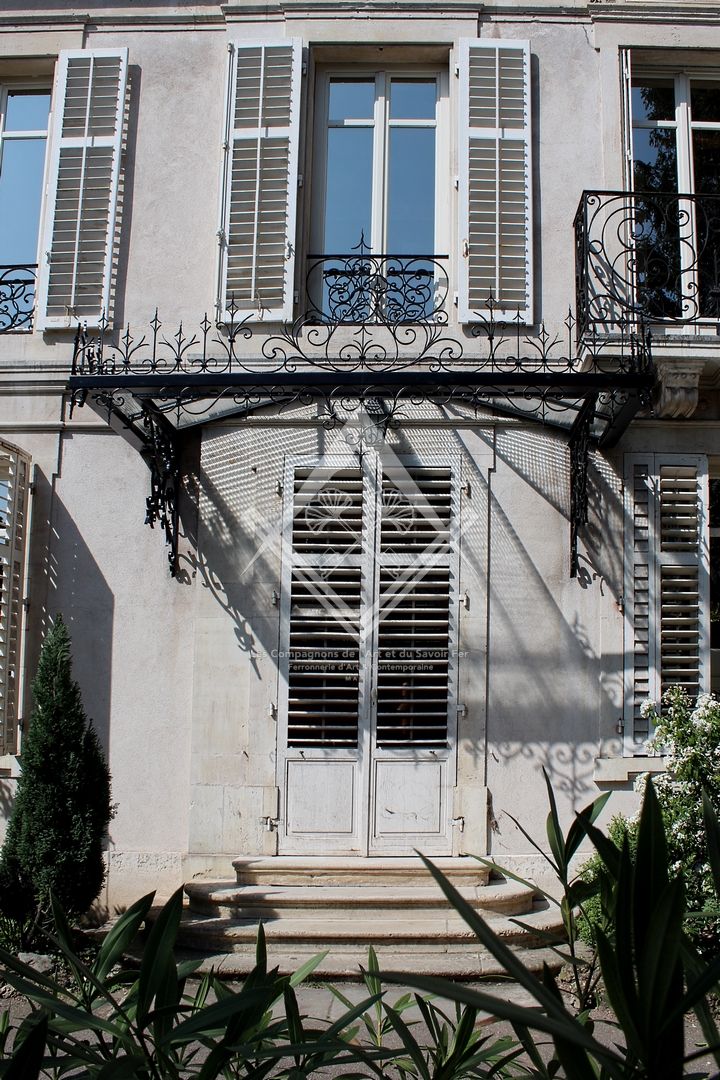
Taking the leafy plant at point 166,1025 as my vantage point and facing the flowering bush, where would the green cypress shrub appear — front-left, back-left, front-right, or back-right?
front-left

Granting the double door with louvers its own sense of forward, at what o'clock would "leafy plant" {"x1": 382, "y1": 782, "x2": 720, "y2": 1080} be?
The leafy plant is roughly at 12 o'clock from the double door with louvers.

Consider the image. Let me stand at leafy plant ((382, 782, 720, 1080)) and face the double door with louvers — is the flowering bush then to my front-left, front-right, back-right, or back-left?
front-right

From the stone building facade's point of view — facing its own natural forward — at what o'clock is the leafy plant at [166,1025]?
The leafy plant is roughly at 12 o'clock from the stone building facade.

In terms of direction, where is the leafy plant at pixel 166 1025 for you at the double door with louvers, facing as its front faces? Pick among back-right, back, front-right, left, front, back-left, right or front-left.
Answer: front

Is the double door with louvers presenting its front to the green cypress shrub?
no

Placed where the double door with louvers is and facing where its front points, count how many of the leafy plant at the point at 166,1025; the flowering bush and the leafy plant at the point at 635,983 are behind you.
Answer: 0

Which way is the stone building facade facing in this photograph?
toward the camera

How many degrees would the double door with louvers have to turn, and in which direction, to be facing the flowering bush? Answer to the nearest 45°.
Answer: approximately 45° to its left

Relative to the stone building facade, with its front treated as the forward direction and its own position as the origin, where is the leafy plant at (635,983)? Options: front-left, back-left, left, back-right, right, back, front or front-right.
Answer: front

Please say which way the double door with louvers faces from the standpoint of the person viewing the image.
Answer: facing the viewer

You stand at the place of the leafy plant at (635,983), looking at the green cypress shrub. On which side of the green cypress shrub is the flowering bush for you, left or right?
right
